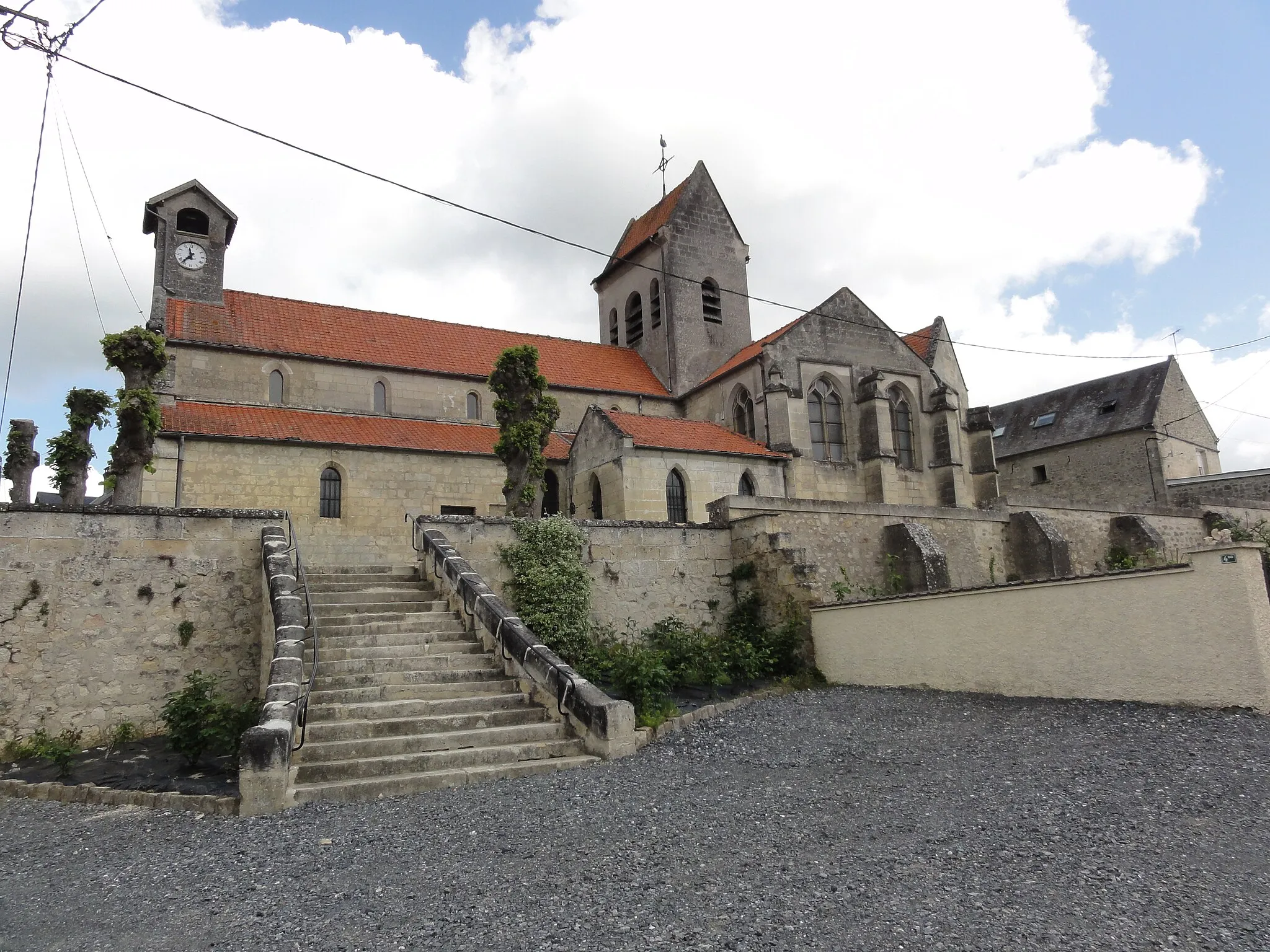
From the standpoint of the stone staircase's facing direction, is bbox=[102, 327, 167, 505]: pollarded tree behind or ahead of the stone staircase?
behind

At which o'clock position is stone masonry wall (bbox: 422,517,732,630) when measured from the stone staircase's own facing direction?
The stone masonry wall is roughly at 9 o'clock from the stone staircase.

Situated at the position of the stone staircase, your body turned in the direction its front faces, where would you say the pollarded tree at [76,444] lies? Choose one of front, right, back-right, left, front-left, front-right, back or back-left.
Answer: back

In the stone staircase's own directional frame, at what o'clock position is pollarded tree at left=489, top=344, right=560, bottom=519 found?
The pollarded tree is roughly at 8 o'clock from the stone staircase.

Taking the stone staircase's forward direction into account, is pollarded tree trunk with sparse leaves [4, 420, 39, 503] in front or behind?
behind

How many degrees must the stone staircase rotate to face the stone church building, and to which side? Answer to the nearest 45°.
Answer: approximately 135° to its left

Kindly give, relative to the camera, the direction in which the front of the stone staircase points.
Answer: facing the viewer and to the right of the viewer

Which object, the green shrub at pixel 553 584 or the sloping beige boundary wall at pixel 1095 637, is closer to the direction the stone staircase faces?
the sloping beige boundary wall

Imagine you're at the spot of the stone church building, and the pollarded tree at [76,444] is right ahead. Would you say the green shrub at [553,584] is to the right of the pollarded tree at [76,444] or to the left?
left
